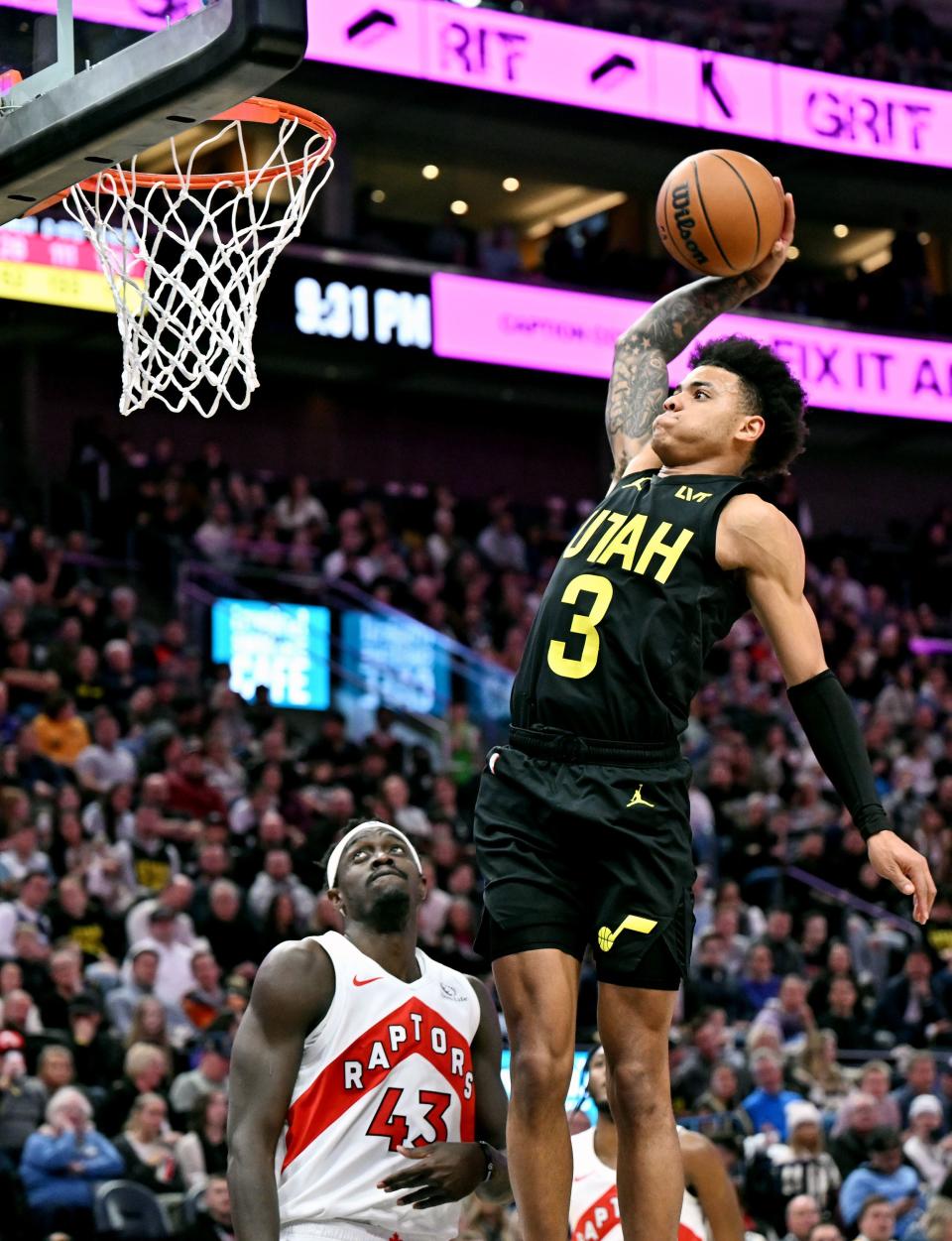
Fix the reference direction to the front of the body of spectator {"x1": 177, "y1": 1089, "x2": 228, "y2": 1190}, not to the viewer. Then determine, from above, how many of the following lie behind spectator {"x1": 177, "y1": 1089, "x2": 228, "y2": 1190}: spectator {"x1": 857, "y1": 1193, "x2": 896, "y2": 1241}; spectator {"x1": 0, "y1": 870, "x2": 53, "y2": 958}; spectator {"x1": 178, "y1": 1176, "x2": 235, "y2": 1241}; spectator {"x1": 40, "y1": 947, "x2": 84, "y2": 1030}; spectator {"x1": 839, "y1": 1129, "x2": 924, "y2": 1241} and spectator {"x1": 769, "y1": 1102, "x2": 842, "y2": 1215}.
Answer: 2

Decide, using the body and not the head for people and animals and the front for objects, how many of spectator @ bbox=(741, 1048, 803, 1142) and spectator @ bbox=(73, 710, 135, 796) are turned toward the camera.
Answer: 2

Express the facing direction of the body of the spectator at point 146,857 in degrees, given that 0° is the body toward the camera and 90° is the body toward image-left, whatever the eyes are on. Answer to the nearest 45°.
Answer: approximately 0°

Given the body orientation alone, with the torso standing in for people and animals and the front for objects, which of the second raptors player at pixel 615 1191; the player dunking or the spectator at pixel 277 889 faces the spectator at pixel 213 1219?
the spectator at pixel 277 889

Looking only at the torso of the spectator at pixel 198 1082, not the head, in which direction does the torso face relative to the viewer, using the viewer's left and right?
facing the viewer and to the right of the viewer

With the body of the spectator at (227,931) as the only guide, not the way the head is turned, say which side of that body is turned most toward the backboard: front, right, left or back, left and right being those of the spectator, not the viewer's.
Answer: front

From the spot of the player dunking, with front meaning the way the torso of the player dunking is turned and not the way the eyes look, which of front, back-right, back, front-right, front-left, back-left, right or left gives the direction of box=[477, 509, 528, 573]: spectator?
back-right
